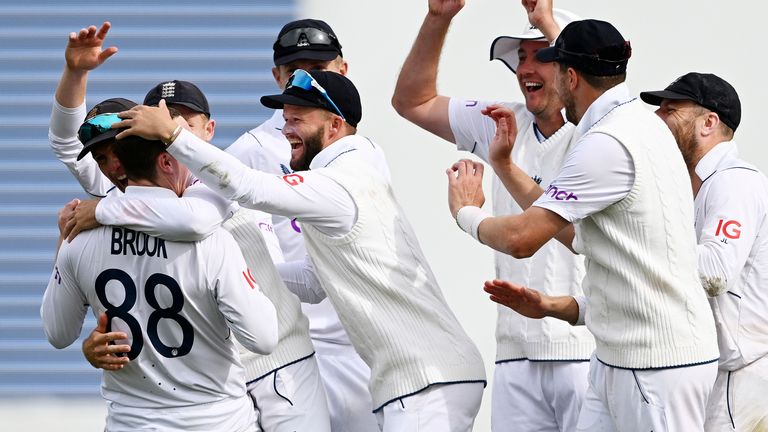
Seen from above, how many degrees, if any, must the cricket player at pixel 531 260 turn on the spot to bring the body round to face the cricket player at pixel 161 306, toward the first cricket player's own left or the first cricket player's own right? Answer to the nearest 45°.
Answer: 0° — they already face them

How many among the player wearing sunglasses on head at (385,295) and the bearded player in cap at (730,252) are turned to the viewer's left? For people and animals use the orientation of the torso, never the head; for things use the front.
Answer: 2

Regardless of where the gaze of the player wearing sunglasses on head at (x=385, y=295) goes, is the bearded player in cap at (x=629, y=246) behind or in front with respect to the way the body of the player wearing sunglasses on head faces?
behind

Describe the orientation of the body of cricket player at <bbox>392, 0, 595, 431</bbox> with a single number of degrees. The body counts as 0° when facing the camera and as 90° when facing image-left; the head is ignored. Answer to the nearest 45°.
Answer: approximately 45°

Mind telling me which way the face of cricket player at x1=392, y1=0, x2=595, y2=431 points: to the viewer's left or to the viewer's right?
to the viewer's left

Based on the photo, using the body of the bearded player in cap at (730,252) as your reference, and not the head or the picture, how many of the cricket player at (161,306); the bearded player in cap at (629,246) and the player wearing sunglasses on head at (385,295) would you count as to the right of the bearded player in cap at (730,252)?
0

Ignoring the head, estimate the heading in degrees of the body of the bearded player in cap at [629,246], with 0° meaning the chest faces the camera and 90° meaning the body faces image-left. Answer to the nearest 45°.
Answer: approximately 135°

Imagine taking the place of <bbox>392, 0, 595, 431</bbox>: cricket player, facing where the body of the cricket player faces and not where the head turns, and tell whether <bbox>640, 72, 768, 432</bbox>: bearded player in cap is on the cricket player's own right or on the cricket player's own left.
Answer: on the cricket player's own left

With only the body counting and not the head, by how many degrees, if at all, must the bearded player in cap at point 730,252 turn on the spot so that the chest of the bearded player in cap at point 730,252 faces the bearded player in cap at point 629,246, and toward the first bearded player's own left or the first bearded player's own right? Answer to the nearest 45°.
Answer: approximately 45° to the first bearded player's own left

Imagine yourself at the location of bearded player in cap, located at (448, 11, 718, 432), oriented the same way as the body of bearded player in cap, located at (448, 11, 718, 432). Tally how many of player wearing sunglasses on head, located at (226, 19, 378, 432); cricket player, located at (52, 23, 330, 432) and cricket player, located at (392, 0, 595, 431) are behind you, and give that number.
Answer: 0

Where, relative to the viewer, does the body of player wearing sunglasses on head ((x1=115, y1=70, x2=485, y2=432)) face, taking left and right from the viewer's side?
facing to the left of the viewer

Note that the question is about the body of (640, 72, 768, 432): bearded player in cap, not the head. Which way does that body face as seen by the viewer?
to the viewer's left

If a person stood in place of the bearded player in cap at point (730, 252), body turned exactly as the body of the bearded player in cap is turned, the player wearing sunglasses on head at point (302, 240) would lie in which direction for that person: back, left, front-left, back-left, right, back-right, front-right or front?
front

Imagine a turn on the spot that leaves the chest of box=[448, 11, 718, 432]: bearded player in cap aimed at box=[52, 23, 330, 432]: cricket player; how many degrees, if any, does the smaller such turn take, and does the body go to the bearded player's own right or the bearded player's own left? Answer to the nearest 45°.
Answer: approximately 45° to the bearded player's own left
